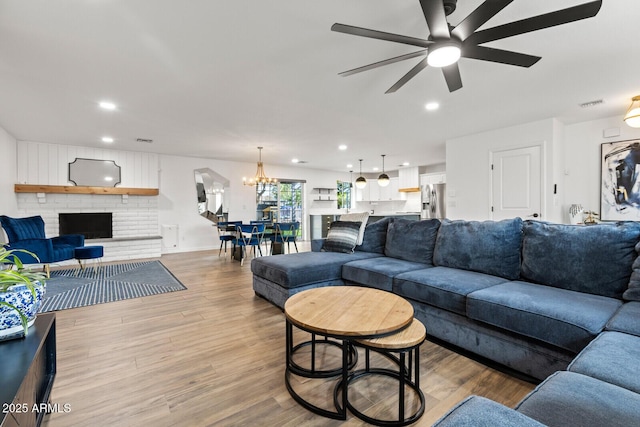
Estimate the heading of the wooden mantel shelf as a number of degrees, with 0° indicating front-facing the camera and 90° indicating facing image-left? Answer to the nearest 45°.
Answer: approximately 0°

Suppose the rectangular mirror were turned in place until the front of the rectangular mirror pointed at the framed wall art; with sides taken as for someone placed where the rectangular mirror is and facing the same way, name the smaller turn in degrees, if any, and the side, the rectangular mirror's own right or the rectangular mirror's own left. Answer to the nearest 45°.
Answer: approximately 45° to the rectangular mirror's own left

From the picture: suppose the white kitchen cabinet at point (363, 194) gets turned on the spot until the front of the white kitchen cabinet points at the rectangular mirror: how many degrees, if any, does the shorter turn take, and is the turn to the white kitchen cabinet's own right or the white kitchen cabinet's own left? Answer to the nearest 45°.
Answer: approximately 45° to the white kitchen cabinet's own right

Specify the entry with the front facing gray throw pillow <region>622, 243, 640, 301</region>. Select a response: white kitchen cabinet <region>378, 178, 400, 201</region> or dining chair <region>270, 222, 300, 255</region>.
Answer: the white kitchen cabinet

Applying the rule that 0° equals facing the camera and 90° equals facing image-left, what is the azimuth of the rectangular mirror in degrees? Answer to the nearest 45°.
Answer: approximately 0°

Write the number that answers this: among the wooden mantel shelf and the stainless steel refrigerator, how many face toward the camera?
2
